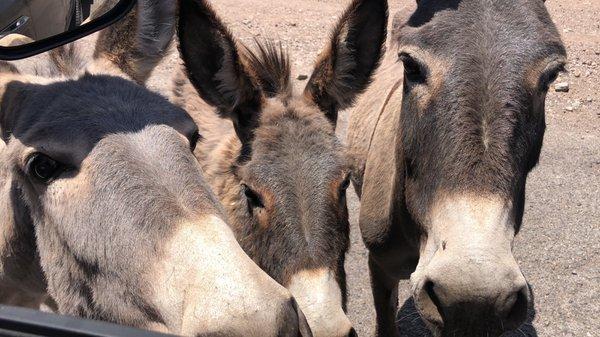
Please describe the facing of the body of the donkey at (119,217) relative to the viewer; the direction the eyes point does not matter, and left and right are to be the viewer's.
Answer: facing the viewer and to the right of the viewer

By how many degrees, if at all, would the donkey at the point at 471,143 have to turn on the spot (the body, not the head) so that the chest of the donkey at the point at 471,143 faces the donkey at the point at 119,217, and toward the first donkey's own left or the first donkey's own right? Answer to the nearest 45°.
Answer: approximately 45° to the first donkey's own right

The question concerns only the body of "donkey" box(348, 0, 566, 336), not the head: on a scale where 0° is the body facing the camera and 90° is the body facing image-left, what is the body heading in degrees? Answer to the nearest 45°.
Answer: approximately 0°

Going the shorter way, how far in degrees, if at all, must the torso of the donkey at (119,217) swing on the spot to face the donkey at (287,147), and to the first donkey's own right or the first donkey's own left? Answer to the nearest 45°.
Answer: approximately 90° to the first donkey's own left

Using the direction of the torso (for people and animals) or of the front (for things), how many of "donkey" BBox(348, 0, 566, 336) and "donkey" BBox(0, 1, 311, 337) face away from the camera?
0

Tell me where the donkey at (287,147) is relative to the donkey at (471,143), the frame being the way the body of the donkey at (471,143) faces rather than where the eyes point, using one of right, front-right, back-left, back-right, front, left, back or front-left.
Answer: right

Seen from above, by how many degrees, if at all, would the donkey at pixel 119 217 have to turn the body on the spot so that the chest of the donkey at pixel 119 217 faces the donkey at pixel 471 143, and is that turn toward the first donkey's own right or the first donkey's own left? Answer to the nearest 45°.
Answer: approximately 45° to the first donkey's own left

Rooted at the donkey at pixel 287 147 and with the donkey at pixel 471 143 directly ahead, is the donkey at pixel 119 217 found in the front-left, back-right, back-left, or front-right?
back-right

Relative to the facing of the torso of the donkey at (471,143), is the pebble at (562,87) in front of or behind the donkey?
behind

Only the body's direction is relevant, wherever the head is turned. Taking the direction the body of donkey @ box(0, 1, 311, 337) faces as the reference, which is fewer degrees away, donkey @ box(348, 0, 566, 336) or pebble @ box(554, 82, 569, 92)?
the donkey

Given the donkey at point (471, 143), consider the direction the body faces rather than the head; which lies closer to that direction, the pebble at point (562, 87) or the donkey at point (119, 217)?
the donkey
